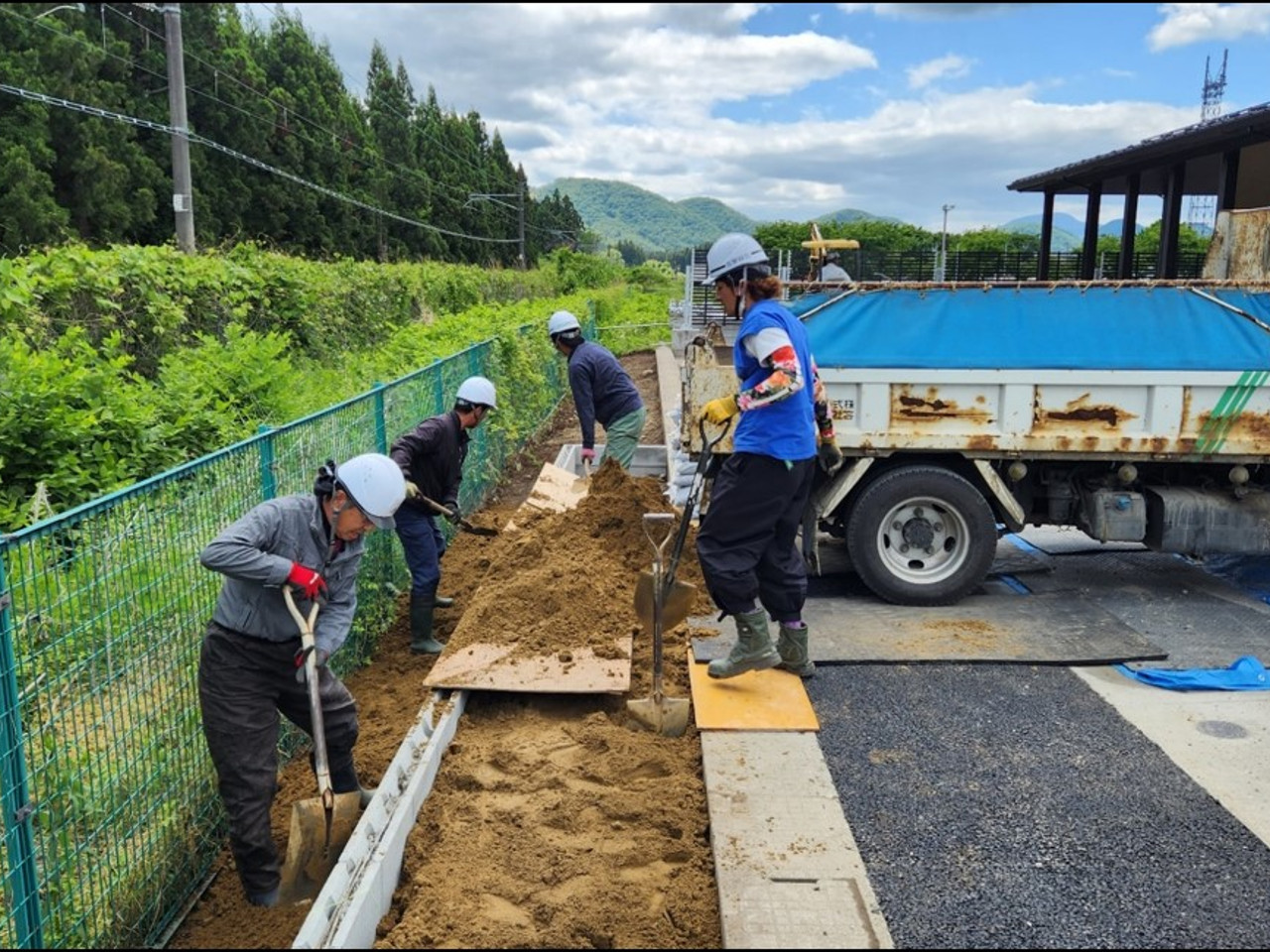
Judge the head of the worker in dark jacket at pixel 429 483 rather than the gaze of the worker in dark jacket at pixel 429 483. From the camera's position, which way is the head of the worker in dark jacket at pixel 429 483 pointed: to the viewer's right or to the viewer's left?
to the viewer's right

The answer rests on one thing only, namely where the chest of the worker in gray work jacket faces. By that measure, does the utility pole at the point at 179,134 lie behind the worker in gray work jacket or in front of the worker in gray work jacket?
behind

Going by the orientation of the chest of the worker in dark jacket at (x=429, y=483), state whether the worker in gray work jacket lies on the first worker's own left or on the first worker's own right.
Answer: on the first worker's own right

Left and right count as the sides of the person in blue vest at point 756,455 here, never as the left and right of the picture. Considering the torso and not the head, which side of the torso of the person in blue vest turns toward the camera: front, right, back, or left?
left

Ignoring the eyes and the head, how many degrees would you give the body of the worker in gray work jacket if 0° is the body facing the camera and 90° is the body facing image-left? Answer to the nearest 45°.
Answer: approximately 315°

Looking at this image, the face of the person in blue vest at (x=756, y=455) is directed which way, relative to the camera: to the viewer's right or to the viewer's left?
to the viewer's left

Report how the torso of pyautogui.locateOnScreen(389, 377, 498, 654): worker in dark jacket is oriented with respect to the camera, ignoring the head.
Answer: to the viewer's right

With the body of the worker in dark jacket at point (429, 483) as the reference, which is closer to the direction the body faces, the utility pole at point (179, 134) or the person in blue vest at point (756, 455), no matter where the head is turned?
the person in blue vest

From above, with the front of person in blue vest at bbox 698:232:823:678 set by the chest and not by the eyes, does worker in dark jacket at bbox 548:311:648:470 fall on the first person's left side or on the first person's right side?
on the first person's right side
